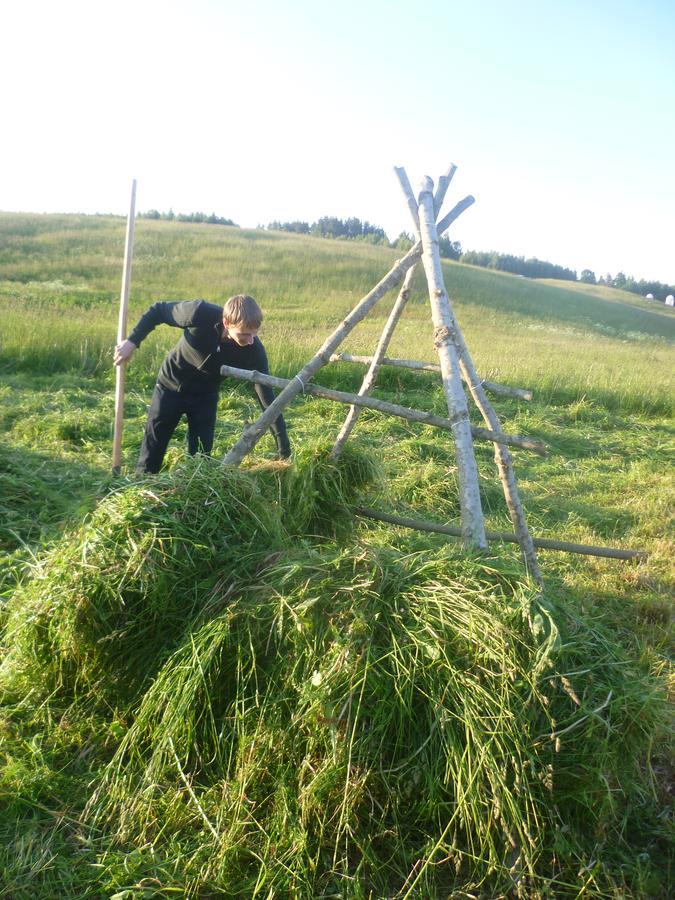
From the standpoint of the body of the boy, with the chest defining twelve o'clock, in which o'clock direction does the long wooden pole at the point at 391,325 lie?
The long wooden pole is roughly at 11 o'clock from the boy.

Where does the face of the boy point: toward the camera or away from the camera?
toward the camera

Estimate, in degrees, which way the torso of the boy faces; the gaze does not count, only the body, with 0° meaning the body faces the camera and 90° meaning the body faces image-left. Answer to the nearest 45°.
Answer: approximately 315°

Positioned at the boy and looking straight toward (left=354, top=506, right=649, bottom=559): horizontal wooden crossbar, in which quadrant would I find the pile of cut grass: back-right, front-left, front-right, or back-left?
front-right

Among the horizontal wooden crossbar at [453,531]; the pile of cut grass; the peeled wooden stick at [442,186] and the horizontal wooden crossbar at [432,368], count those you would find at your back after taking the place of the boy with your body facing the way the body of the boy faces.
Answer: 0

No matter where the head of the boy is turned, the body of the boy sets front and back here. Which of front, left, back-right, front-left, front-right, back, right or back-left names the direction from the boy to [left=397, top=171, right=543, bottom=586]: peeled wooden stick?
front

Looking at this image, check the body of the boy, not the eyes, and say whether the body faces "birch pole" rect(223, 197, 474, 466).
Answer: yes

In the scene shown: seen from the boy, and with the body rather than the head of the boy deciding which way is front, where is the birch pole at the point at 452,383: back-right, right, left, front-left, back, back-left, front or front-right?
front

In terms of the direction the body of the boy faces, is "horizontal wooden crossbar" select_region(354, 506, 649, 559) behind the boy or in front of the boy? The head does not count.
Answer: in front

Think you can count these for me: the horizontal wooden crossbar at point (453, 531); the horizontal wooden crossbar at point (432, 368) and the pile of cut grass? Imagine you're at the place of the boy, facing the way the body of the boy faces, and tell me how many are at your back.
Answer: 0

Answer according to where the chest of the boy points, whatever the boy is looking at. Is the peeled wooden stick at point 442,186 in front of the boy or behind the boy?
in front
